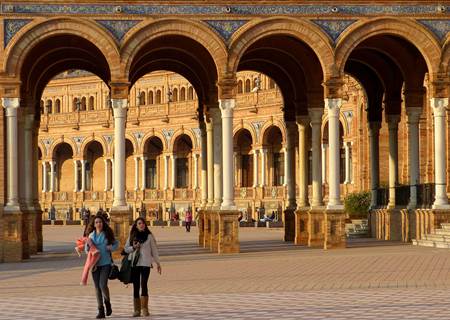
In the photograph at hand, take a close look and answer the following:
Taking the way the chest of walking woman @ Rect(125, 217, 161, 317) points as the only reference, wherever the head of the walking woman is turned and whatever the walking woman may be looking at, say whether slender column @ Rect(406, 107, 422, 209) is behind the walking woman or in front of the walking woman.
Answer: behind

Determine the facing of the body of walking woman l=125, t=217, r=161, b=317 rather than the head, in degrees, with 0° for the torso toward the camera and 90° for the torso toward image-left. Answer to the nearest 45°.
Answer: approximately 0°

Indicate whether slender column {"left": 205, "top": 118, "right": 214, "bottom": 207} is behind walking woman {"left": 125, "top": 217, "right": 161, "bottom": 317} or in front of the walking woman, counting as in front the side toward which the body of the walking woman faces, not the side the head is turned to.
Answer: behind

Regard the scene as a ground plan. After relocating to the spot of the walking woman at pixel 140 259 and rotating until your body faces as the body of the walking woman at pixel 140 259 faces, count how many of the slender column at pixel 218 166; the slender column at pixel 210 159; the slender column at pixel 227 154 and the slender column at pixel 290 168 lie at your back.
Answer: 4

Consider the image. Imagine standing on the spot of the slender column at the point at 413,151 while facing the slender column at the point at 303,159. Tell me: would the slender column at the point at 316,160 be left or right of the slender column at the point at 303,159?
left

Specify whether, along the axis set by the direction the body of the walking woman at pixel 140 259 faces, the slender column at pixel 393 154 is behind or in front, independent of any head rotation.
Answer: behind

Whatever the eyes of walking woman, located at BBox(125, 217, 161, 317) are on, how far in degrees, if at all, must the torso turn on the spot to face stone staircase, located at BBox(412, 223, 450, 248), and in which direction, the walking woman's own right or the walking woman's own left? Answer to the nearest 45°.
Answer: approximately 135° to the walking woman's own left

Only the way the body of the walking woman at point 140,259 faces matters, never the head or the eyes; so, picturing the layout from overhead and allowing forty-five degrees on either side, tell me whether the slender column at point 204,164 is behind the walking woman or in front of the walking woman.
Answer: behind

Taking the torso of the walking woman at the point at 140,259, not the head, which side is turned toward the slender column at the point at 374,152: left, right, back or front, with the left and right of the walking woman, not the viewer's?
back

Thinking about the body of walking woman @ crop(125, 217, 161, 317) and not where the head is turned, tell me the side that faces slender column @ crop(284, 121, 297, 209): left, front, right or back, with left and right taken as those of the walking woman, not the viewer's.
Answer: back

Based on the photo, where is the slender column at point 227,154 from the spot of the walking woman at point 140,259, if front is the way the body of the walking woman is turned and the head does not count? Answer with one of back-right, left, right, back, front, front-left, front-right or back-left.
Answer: back

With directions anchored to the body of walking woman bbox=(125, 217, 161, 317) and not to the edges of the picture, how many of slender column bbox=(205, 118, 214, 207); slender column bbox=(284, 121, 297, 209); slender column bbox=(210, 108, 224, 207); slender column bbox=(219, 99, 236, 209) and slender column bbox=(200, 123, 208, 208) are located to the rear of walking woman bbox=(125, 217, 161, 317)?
5

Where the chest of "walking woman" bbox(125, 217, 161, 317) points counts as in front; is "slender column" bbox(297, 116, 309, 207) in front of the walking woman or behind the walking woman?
behind

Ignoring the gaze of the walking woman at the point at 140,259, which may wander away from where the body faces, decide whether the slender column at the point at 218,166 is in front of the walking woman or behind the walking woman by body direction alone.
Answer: behind
